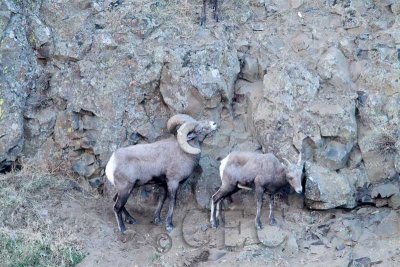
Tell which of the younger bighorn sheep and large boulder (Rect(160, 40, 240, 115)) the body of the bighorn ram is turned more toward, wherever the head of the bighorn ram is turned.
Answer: the younger bighorn sheep

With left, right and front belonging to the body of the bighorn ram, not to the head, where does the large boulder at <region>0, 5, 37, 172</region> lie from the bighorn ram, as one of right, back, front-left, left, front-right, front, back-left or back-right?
back-left

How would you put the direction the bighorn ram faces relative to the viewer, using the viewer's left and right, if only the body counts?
facing to the right of the viewer

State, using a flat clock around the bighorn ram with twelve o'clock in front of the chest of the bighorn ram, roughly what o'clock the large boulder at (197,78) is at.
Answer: The large boulder is roughly at 10 o'clock from the bighorn ram.

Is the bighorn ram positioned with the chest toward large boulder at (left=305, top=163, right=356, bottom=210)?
yes

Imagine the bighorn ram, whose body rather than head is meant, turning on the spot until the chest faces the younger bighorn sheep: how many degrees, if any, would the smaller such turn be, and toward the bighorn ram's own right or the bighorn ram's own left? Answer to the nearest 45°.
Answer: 0° — it already faces it

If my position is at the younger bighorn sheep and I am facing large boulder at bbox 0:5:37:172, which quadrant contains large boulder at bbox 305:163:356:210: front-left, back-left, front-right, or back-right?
back-right

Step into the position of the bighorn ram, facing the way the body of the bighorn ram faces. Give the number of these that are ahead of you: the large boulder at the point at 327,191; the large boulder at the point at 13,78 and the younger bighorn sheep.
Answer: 2
